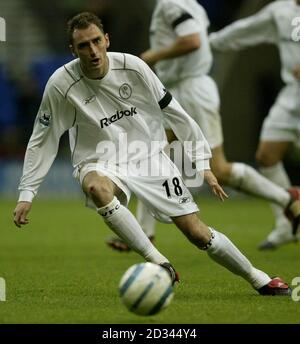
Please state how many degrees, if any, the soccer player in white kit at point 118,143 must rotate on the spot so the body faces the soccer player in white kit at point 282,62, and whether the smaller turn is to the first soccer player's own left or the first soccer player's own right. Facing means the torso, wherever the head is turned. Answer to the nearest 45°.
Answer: approximately 135° to the first soccer player's own left

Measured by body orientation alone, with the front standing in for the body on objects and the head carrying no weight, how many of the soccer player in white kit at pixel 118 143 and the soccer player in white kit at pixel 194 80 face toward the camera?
1

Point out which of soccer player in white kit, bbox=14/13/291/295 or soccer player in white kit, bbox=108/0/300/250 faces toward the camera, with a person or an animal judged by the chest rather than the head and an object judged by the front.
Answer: soccer player in white kit, bbox=14/13/291/295

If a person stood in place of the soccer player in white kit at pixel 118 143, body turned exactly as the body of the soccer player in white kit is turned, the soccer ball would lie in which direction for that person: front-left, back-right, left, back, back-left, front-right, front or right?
front

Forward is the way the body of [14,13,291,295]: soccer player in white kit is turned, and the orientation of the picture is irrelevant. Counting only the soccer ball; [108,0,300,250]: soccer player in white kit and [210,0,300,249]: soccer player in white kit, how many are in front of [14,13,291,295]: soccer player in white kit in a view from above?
1

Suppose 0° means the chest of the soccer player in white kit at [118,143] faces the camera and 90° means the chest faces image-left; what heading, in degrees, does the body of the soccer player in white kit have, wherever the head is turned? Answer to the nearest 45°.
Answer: approximately 0°

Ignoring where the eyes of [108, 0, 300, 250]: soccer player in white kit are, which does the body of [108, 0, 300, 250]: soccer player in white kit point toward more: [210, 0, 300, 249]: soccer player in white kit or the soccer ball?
the soccer ball

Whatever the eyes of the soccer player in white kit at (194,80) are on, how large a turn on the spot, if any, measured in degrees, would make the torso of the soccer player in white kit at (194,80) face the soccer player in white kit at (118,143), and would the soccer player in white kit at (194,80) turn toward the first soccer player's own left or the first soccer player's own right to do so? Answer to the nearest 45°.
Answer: approximately 90° to the first soccer player's own left

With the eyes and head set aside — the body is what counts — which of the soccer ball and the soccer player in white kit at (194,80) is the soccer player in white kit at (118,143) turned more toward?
the soccer ball

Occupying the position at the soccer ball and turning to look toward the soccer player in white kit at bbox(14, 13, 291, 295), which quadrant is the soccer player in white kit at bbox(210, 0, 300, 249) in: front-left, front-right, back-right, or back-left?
front-right

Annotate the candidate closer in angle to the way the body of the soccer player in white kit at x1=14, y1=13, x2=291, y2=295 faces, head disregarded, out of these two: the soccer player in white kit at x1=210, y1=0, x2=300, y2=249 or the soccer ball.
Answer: the soccer ball

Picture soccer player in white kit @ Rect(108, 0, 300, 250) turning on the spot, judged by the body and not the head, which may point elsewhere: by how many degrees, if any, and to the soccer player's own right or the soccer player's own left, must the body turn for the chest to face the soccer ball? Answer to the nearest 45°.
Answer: approximately 90° to the soccer player's own left
